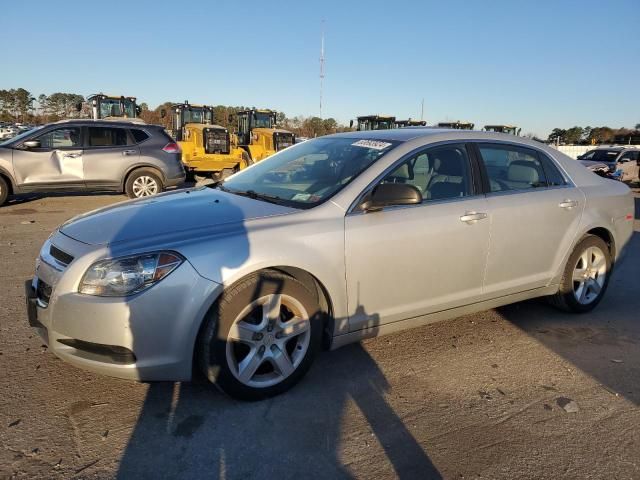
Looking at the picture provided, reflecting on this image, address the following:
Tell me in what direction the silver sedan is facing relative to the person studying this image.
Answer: facing the viewer and to the left of the viewer

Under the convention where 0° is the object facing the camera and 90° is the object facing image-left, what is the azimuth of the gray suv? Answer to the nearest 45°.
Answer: approximately 90°

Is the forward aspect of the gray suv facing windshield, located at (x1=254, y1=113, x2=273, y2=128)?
no

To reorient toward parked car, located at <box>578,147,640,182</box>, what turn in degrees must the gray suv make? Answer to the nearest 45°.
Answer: approximately 180°

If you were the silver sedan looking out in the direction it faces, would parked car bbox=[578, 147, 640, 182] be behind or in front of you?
behind

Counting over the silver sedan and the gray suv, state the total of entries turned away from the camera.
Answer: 0

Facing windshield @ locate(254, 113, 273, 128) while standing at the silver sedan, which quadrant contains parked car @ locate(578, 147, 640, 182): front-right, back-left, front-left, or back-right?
front-right

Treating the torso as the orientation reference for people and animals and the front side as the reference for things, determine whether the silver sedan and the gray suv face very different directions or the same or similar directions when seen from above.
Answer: same or similar directions

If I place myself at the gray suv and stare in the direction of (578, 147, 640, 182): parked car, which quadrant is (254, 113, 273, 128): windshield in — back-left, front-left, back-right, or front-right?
front-left

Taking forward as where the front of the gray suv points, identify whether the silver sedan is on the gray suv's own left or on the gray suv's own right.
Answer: on the gray suv's own left
